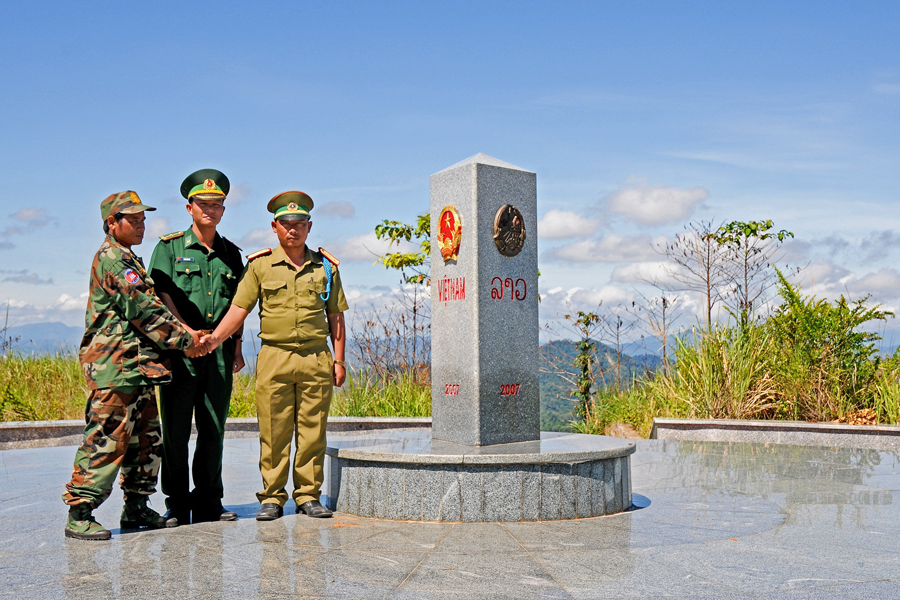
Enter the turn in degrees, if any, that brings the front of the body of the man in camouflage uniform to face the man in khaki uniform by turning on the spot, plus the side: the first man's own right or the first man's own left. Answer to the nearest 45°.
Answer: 0° — they already face them

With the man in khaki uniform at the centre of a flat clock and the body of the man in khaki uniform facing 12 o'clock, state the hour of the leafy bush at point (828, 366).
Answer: The leafy bush is roughly at 8 o'clock from the man in khaki uniform.

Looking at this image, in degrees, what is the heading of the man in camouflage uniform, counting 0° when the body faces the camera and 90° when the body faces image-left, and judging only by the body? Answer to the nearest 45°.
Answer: approximately 270°

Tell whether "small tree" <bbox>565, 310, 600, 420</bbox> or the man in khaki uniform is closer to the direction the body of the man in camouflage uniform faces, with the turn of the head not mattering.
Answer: the man in khaki uniform

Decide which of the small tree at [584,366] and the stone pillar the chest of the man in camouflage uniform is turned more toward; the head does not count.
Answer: the stone pillar

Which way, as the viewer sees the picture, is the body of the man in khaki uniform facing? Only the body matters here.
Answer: toward the camera

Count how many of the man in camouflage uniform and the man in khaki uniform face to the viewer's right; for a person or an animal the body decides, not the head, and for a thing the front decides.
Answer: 1

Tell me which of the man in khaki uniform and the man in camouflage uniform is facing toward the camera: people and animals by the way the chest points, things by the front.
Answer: the man in khaki uniform
